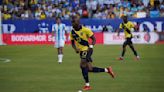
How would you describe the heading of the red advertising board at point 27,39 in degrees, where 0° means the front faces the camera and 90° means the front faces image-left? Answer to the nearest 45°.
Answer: approximately 0°

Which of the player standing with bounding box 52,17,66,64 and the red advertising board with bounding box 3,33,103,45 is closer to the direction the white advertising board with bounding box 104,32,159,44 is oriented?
the player standing

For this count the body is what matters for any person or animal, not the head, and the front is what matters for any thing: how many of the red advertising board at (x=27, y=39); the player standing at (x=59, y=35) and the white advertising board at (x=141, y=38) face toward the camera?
3

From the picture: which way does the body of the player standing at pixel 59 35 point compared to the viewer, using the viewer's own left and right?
facing the viewer

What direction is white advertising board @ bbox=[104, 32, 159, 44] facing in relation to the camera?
toward the camera

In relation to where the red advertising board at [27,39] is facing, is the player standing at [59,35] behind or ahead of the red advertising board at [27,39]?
ahead

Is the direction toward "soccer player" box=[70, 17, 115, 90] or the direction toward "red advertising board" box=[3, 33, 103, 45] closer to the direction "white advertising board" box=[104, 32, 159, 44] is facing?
the soccer player

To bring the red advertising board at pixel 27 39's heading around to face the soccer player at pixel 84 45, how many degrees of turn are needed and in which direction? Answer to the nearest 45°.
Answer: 0° — it already faces them

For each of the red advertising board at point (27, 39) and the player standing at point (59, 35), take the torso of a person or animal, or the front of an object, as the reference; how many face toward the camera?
2

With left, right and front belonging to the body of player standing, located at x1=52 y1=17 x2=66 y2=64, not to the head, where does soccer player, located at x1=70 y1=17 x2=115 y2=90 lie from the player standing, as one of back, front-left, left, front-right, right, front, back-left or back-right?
front

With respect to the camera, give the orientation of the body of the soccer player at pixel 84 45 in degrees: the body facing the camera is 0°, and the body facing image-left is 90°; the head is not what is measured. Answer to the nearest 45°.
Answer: approximately 45°

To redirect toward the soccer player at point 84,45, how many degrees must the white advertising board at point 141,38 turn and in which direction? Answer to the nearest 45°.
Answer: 0° — it already faces them

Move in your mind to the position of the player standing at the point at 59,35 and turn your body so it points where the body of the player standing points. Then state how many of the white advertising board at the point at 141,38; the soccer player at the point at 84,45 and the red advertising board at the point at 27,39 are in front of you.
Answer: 1
